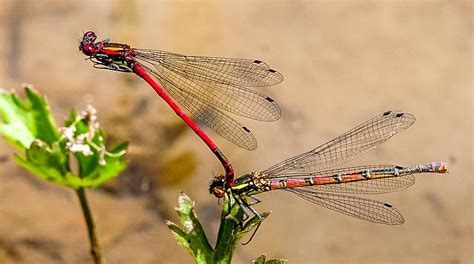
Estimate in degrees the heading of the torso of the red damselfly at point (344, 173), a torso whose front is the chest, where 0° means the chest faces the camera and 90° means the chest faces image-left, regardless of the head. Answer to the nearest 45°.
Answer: approximately 90°

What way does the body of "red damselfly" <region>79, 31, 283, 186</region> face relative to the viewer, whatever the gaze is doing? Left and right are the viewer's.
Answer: facing to the left of the viewer

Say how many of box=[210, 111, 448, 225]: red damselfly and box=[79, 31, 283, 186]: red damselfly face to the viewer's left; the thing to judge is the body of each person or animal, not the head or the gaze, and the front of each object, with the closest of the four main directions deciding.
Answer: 2

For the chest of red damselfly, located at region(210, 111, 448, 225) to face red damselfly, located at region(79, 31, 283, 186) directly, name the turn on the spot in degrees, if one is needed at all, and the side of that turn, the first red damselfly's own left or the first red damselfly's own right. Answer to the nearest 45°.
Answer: approximately 45° to the first red damselfly's own left

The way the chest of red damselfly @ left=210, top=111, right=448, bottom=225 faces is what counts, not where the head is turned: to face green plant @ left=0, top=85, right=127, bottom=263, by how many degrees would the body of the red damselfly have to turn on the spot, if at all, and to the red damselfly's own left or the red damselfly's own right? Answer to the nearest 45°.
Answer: approximately 45° to the red damselfly's own left
